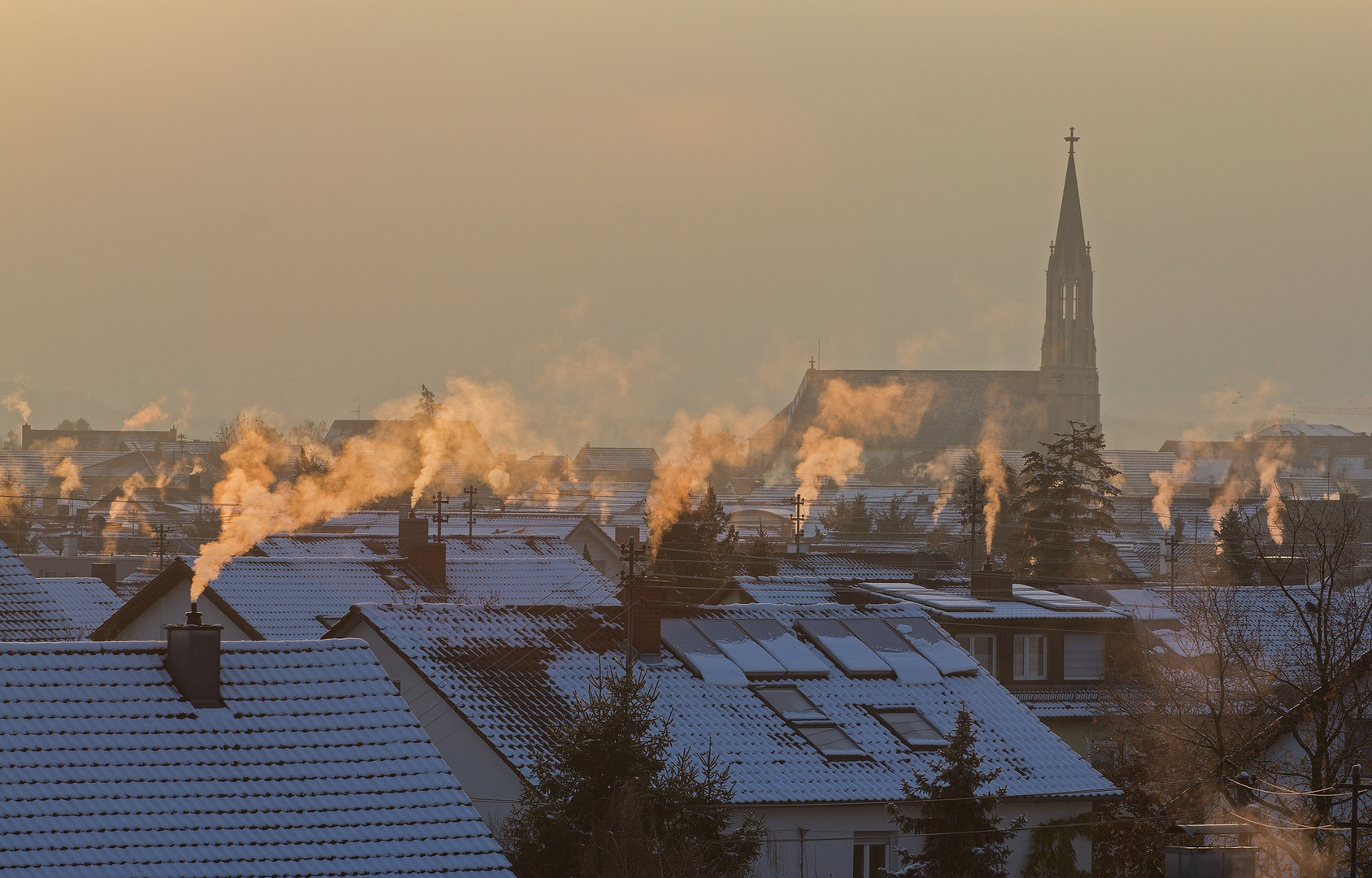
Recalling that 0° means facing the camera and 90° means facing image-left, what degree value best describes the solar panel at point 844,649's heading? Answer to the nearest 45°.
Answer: approximately 315°

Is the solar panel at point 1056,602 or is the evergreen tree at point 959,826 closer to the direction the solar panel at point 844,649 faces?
the evergreen tree

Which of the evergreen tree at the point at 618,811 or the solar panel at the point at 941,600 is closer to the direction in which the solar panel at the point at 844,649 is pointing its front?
the evergreen tree

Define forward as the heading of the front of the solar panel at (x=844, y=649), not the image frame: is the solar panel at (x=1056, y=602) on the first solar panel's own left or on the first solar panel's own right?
on the first solar panel's own left

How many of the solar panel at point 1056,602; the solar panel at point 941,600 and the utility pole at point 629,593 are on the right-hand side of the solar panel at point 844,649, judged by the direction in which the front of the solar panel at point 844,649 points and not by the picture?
1

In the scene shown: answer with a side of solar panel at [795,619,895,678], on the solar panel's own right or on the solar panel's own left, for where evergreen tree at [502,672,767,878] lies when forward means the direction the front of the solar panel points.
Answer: on the solar panel's own right

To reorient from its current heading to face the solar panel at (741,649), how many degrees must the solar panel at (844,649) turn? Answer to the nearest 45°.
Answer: approximately 90° to its right

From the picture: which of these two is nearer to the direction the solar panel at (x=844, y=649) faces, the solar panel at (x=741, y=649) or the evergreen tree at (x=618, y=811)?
the evergreen tree

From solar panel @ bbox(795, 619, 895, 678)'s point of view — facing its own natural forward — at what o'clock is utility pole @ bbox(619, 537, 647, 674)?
The utility pole is roughly at 3 o'clock from the solar panel.

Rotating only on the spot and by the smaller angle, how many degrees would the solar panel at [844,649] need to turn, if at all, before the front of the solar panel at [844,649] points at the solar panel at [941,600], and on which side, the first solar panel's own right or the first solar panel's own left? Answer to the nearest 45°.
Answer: approximately 135° to the first solar panel's own left

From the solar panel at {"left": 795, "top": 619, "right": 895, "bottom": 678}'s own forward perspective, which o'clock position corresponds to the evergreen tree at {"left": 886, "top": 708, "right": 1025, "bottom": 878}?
The evergreen tree is roughly at 1 o'clock from the solar panel.

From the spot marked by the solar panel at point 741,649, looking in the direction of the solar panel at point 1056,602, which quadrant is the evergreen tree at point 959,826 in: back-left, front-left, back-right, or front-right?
back-right
